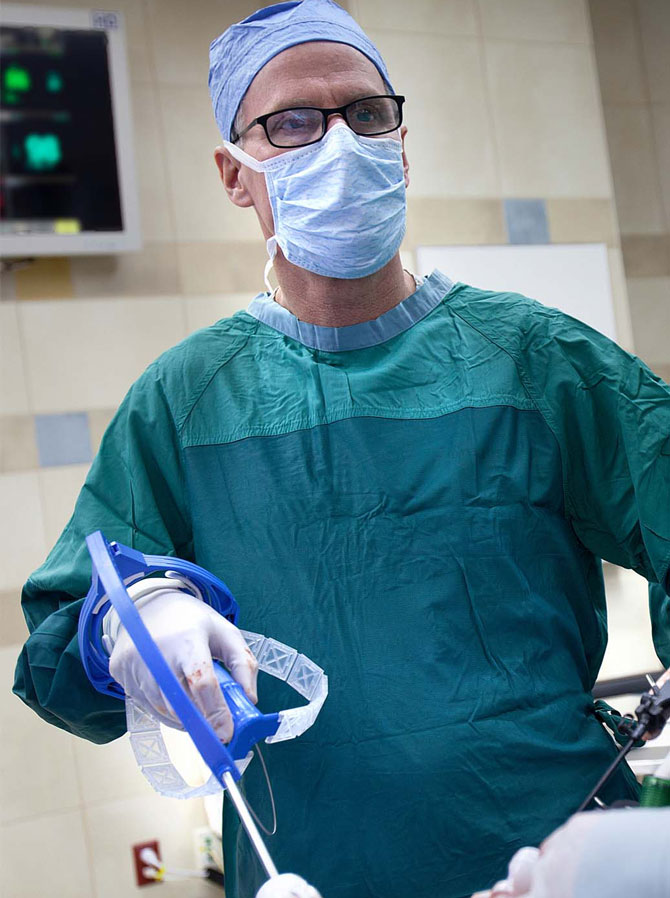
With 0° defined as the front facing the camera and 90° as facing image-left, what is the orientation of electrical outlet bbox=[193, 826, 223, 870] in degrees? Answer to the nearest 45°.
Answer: approximately 0°

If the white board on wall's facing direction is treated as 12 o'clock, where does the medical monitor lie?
The medical monitor is roughly at 2 o'clock from the white board on wall.

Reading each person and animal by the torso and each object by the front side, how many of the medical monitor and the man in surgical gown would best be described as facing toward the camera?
2

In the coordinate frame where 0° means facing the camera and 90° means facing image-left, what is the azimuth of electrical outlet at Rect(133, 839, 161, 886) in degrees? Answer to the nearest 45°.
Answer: approximately 0°

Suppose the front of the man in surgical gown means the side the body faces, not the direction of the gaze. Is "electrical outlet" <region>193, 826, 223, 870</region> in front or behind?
behind
